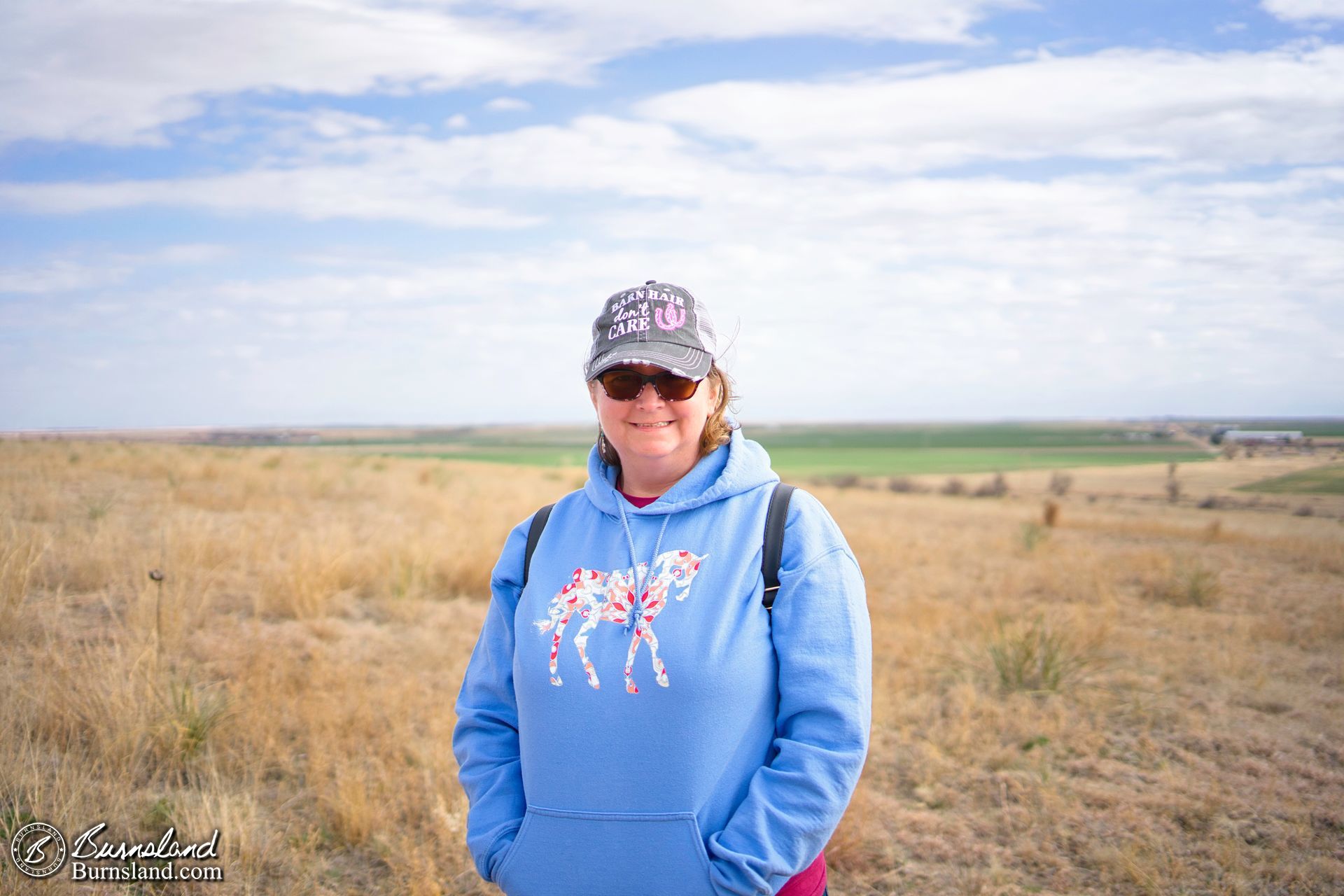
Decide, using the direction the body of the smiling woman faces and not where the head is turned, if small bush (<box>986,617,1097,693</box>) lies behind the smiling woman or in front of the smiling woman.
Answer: behind

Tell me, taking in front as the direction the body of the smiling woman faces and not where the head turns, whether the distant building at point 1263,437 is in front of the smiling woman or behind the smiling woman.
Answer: behind

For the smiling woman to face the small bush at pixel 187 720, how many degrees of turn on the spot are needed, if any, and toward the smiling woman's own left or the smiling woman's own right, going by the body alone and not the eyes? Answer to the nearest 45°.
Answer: approximately 135° to the smiling woman's own right

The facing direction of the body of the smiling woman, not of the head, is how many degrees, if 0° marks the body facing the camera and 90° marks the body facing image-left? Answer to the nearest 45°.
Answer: approximately 0°
